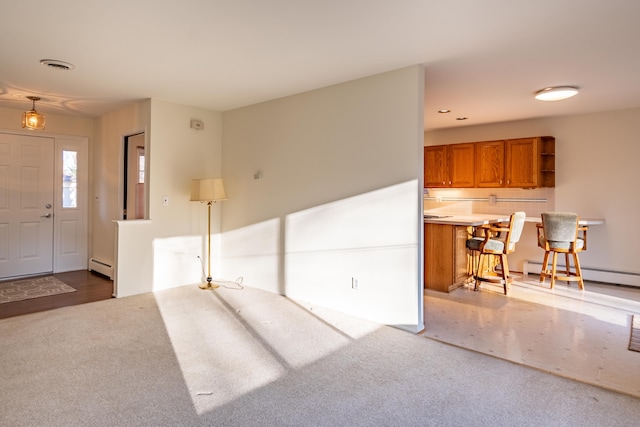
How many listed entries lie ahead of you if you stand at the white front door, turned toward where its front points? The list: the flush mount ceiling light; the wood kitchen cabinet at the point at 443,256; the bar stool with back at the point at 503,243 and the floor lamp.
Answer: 4

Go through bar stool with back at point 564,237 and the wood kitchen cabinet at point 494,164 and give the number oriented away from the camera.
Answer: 1

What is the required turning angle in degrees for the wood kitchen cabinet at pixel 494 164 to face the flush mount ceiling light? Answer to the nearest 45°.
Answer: approximately 45° to its left

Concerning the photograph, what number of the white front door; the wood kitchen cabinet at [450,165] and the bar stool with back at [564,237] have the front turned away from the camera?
1

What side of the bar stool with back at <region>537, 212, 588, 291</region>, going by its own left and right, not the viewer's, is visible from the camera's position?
back

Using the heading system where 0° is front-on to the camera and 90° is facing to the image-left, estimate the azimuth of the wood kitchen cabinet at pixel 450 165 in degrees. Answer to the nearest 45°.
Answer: approximately 45°

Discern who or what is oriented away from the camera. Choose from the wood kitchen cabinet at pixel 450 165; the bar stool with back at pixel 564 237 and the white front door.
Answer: the bar stool with back

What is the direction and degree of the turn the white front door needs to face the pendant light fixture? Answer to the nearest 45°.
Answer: approximately 45° to its right

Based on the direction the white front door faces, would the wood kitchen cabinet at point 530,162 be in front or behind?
in front

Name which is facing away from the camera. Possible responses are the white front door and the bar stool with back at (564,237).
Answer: the bar stool with back

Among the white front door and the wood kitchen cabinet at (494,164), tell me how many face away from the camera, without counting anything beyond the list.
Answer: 0
